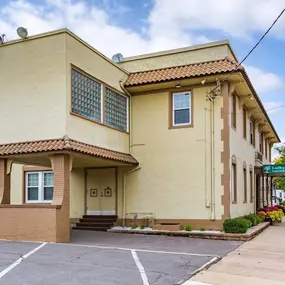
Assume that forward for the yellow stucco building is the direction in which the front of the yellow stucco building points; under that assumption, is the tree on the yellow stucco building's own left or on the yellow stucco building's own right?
on the yellow stucco building's own left

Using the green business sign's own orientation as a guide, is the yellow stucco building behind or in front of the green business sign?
in front

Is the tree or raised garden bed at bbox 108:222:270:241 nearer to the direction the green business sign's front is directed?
the raised garden bed

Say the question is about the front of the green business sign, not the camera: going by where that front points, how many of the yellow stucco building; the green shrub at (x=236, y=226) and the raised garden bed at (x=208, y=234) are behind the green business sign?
0

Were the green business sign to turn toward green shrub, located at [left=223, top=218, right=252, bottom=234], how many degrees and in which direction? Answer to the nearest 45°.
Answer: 0° — it already faces it

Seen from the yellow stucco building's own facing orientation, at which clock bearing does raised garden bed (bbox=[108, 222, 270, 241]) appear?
The raised garden bed is roughly at 1 o'clock from the yellow stucco building.

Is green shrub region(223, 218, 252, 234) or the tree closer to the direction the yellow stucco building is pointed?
the green shrub

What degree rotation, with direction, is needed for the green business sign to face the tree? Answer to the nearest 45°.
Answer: approximately 180°

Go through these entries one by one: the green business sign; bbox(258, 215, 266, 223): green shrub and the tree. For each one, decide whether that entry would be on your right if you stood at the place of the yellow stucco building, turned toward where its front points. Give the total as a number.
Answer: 0

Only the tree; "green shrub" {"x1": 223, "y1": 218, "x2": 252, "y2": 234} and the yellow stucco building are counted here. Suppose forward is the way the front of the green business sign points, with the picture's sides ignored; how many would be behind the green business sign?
1

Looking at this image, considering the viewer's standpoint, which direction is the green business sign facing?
facing the viewer

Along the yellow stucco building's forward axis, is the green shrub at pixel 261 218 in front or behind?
in front
